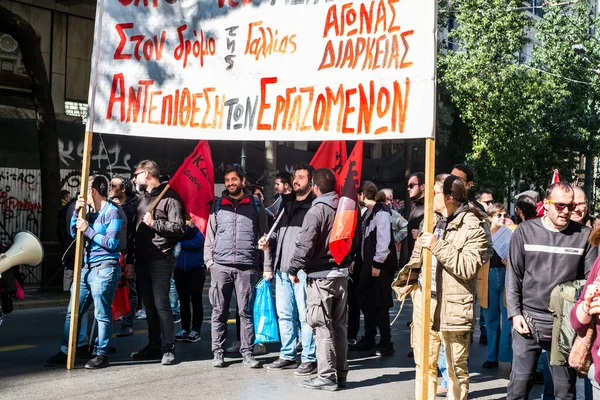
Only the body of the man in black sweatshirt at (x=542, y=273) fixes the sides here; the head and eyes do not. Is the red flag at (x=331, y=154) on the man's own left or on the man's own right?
on the man's own right

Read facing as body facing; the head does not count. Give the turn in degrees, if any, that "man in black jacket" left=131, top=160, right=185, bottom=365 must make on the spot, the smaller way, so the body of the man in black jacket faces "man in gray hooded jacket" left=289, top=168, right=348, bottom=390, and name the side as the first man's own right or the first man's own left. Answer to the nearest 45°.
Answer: approximately 90° to the first man's own left

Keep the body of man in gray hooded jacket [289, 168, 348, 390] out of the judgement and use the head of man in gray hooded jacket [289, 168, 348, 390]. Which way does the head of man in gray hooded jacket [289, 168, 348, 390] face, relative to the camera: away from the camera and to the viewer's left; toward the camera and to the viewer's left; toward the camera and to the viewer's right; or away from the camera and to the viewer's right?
away from the camera and to the viewer's left

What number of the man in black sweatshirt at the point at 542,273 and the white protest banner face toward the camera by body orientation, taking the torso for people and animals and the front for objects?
2

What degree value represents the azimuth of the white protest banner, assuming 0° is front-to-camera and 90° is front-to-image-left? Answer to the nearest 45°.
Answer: approximately 0°

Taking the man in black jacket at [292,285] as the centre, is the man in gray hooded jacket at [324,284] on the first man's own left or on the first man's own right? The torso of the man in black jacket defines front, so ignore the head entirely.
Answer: on the first man's own left

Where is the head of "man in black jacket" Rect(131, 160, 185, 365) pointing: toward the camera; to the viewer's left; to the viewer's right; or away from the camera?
to the viewer's left

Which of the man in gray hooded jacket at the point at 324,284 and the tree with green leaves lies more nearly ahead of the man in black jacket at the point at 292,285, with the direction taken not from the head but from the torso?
the man in gray hooded jacket

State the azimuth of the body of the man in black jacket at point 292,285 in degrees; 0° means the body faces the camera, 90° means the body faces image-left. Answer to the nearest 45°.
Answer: approximately 45°
